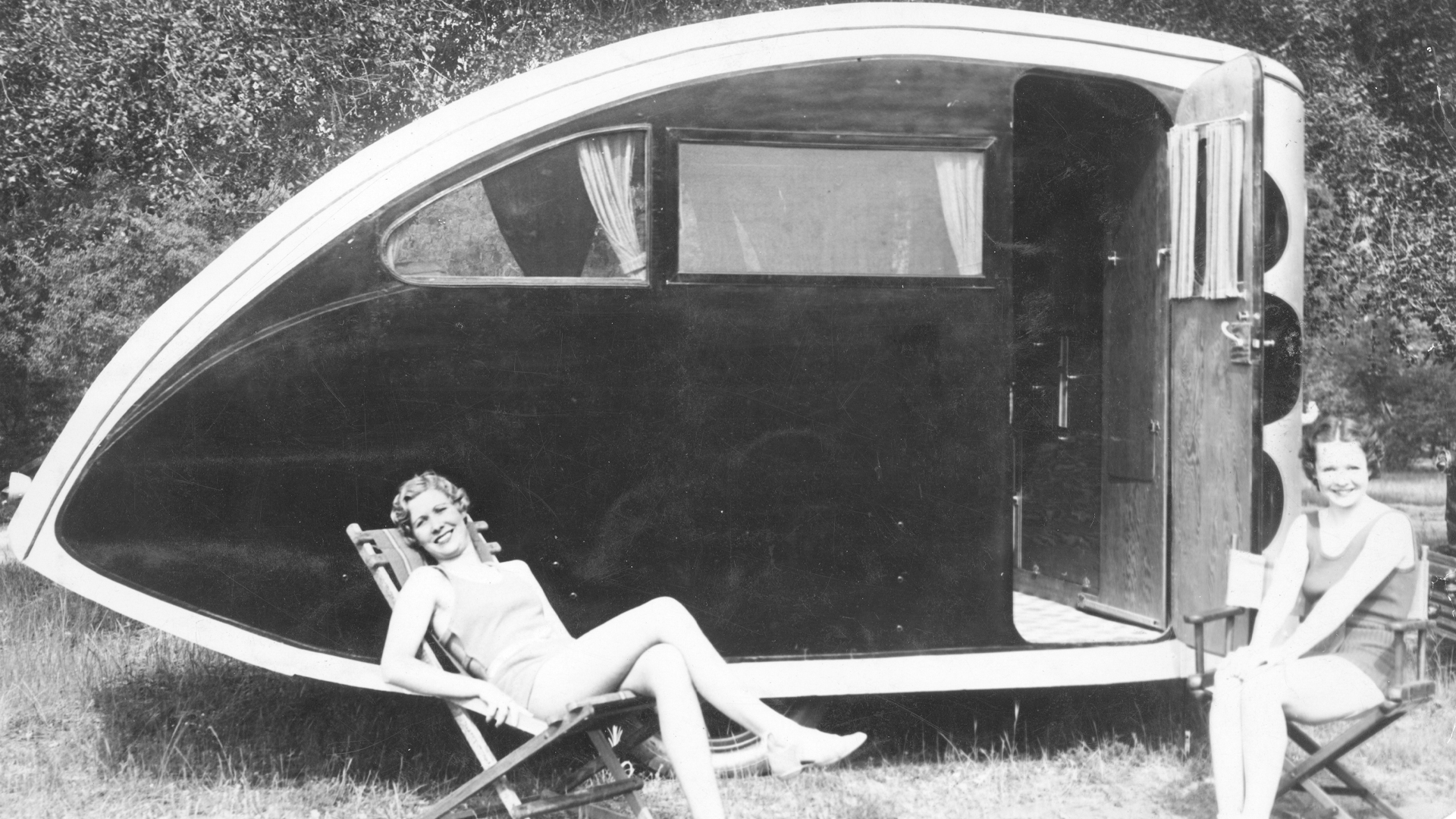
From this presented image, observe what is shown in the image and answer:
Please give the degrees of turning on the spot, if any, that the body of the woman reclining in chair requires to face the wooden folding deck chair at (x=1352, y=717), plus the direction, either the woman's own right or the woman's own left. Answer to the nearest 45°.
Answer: approximately 45° to the woman's own left

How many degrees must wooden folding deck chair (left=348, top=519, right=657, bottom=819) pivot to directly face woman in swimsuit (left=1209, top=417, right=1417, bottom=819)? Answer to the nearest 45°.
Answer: approximately 45° to its left

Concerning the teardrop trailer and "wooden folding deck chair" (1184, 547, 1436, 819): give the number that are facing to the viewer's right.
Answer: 1

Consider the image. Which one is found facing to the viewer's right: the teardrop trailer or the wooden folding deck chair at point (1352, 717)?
the teardrop trailer

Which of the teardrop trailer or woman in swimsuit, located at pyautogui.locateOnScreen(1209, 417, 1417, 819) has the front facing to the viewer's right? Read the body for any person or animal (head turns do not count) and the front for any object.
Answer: the teardrop trailer

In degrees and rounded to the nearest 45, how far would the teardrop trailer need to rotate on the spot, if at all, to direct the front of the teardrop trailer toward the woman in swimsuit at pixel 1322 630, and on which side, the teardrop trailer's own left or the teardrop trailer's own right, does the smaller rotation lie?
0° — it already faces them

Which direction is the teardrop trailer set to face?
to the viewer's right
